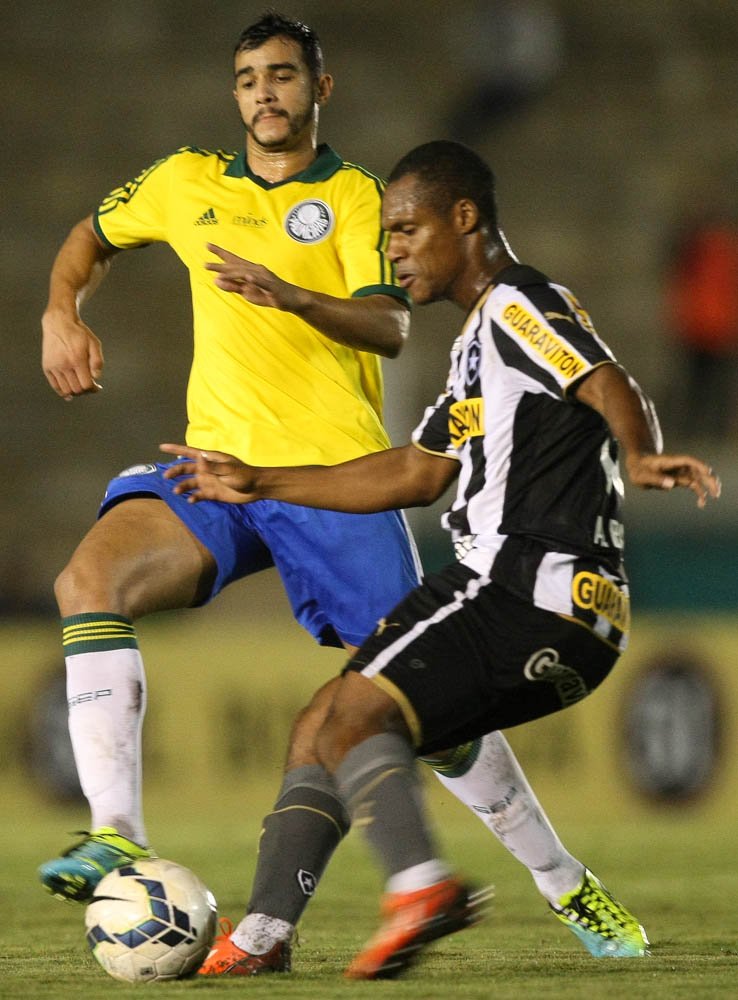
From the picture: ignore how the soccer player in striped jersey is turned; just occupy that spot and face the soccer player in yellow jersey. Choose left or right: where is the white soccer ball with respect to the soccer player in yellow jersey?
left

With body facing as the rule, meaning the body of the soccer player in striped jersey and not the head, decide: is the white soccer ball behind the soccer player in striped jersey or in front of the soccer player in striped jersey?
in front

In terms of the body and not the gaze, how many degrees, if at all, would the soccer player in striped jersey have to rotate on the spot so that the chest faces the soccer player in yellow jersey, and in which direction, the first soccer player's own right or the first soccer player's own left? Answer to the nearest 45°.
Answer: approximately 45° to the first soccer player's own right

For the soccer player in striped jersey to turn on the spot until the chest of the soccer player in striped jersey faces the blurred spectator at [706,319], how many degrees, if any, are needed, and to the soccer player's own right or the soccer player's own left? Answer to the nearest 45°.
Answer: approximately 90° to the soccer player's own right

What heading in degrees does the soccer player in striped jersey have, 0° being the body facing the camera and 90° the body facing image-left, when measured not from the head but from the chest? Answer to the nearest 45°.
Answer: approximately 90°

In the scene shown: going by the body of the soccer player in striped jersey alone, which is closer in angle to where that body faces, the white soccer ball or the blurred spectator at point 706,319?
the white soccer ball
